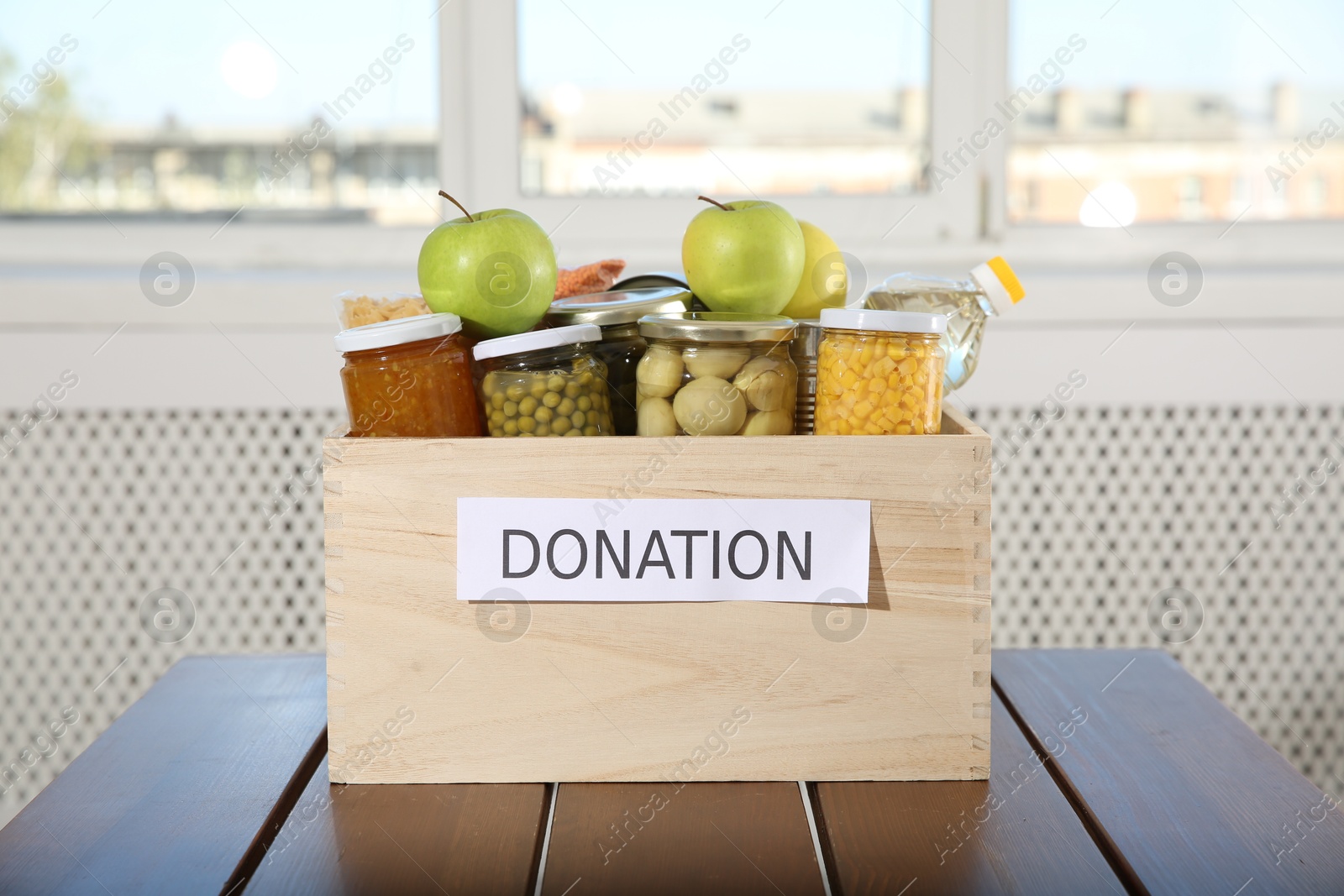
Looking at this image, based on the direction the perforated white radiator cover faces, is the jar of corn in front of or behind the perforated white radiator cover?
in front

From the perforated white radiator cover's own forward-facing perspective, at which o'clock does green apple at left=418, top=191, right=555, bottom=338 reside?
The green apple is roughly at 1 o'clock from the perforated white radiator cover.

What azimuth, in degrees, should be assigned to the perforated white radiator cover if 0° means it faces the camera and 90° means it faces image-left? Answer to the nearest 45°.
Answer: approximately 0°

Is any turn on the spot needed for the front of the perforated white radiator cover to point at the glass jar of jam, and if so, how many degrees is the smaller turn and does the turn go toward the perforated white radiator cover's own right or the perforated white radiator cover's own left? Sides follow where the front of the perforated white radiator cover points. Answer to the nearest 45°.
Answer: approximately 45° to the perforated white radiator cover's own right
